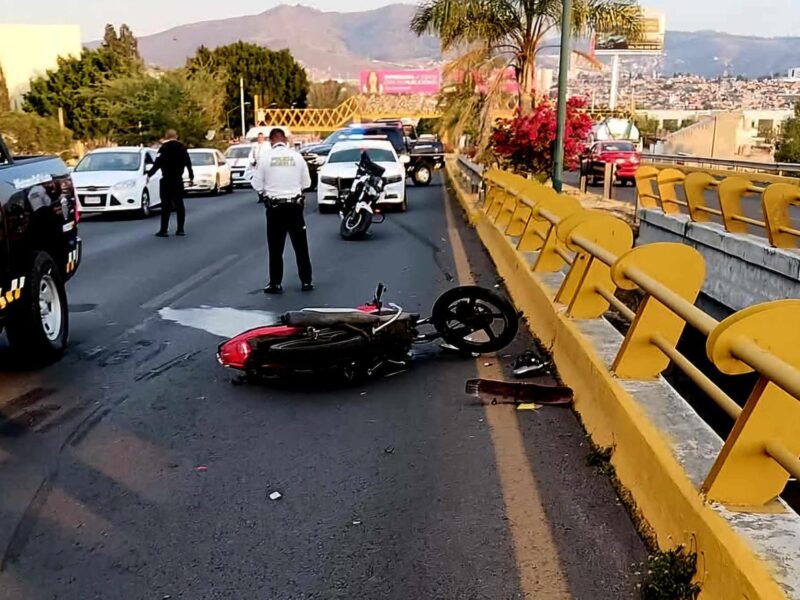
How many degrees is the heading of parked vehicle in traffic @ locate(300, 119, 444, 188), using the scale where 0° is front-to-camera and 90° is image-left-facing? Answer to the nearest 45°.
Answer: approximately 45°

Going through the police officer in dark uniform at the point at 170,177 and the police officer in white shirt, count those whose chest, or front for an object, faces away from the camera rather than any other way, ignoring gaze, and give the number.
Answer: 2

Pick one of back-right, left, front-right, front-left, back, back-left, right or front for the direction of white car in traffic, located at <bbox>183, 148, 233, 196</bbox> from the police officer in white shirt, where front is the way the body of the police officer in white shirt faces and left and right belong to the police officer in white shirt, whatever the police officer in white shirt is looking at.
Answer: front

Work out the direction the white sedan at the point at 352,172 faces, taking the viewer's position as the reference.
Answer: facing the viewer

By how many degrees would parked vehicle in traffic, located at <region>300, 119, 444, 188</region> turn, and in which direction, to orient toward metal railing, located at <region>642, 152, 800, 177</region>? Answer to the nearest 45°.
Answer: approximately 90° to its left

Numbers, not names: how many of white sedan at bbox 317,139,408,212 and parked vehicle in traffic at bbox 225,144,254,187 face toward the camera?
2

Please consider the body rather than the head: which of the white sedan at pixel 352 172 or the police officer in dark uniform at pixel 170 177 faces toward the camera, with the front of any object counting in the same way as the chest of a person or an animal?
the white sedan

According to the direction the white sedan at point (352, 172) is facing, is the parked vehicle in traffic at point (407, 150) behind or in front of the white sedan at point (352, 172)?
behind

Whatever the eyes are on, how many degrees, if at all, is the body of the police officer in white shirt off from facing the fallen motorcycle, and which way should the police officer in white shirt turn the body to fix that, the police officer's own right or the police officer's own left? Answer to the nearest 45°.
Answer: approximately 180°

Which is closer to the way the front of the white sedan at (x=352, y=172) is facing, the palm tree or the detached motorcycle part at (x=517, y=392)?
the detached motorcycle part

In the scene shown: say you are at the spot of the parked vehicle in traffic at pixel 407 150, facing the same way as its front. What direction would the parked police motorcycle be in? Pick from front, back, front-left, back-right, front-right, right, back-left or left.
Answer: front-left

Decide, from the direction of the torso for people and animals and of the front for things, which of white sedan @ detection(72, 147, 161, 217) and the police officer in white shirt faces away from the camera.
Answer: the police officer in white shirt

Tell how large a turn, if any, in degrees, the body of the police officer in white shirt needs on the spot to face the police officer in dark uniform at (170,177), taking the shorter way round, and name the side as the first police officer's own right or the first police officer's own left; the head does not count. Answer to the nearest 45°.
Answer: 0° — they already face them

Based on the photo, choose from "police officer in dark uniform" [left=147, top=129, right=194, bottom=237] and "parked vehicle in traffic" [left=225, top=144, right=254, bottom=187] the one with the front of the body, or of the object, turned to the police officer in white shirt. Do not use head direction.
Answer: the parked vehicle in traffic

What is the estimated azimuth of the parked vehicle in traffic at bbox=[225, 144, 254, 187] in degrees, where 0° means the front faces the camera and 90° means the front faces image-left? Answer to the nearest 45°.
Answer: approximately 0°

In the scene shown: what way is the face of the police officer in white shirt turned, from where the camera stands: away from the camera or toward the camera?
away from the camera

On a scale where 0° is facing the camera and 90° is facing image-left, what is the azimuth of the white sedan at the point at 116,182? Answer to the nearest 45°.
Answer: approximately 45°

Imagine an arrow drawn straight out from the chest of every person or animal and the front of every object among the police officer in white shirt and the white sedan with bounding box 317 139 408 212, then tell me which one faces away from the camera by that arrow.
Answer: the police officer in white shirt

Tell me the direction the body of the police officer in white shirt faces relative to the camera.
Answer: away from the camera
